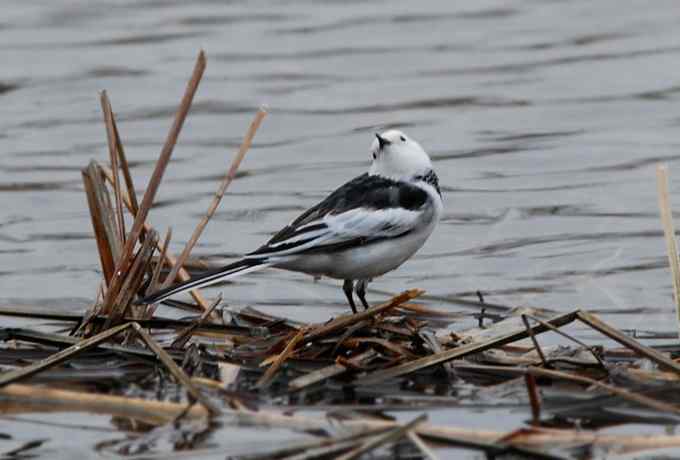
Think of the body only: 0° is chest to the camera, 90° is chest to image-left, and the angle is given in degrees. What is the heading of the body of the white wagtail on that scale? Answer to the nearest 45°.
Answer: approximately 270°

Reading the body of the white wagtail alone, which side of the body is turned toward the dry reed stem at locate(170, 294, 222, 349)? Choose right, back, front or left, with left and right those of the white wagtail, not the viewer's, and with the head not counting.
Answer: back

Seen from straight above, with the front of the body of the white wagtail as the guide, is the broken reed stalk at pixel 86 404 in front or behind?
behind

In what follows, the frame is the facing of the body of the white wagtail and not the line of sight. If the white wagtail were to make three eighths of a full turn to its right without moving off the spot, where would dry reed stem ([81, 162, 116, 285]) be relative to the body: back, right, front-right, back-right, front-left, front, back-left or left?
front-right
